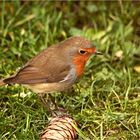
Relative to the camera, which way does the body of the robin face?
to the viewer's right
